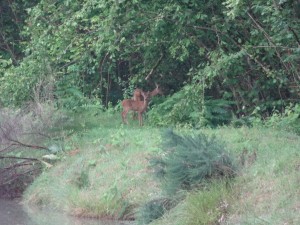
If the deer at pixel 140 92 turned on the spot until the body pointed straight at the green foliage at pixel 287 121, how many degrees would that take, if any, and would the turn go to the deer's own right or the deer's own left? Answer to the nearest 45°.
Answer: approximately 45° to the deer's own right

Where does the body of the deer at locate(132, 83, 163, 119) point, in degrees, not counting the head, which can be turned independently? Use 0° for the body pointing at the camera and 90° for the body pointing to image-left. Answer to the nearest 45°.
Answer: approximately 270°

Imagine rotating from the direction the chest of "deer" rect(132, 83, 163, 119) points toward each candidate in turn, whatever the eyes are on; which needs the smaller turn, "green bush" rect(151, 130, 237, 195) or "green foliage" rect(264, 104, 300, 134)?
the green foliage

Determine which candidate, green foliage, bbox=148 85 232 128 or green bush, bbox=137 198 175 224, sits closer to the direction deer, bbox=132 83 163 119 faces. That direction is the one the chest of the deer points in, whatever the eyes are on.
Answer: the green foliage

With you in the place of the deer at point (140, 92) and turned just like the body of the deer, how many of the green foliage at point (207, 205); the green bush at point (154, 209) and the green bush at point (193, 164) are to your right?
3

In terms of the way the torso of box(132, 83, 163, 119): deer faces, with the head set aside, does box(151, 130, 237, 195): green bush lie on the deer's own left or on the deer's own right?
on the deer's own right

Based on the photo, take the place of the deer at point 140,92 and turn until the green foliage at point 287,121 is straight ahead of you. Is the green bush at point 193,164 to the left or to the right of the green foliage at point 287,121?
right

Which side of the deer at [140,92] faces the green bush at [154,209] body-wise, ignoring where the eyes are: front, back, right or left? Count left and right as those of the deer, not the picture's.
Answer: right
